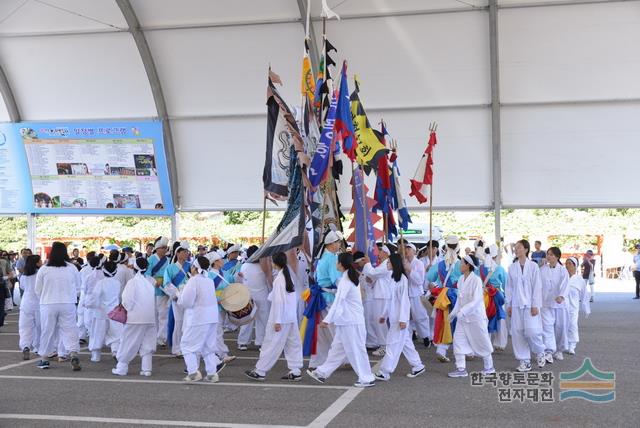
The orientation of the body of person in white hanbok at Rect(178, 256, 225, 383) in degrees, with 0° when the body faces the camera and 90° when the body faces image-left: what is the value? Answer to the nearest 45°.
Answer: approximately 135°

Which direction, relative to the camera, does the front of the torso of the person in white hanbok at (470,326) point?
to the viewer's left

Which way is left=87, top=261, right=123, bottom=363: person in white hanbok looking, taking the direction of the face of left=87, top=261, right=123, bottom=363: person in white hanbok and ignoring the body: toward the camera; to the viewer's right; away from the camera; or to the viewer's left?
away from the camera

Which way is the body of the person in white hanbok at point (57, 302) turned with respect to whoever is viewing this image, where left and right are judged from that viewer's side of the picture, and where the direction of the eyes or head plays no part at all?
facing away from the viewer

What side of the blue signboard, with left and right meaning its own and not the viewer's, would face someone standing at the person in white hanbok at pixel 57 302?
front

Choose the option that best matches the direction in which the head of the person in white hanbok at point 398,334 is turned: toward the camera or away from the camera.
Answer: away from the camera

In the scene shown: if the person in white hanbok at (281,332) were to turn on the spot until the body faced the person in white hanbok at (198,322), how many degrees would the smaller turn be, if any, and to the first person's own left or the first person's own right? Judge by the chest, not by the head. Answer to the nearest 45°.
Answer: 0° — they already face them

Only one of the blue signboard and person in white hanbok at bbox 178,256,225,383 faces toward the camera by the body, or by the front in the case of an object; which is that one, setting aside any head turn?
the blue signboard

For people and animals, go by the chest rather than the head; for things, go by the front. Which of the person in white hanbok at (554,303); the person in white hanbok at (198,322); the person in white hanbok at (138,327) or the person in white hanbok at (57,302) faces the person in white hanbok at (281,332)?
the person in white hanbok at (554,303)

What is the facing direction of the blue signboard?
toward the camera

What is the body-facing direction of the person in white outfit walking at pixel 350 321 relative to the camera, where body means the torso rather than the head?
to the viewer's left

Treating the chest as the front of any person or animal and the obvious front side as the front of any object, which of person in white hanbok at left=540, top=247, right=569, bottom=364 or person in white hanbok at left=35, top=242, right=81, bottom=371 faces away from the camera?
person in white hanbok at left=35, top=242, right=81, bottom=371

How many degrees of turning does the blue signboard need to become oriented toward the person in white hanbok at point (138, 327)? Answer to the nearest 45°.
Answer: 0° — it already faces them

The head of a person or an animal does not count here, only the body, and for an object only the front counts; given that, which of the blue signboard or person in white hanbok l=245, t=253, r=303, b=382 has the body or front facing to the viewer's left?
the person in white hanbok

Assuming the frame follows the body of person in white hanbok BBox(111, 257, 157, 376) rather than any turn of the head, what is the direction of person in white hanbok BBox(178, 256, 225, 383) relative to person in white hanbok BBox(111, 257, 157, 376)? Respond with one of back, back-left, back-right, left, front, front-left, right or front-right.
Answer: back

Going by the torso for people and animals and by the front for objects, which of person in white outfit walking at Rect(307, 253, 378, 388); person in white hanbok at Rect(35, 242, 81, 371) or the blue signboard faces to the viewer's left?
the person in white outfit walking
